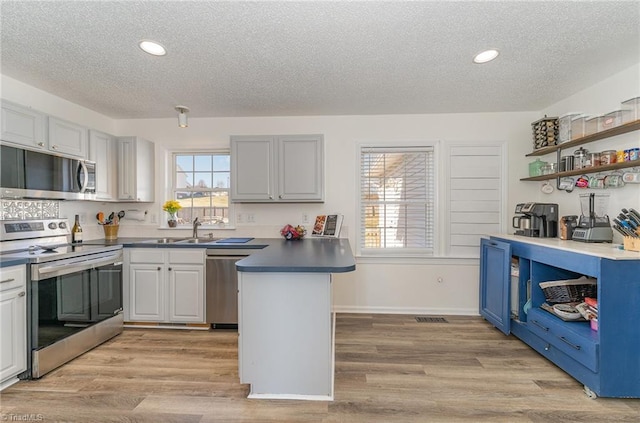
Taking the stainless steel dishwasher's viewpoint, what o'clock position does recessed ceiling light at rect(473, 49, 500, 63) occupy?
The recessed ceiling light is roughly at 10 o'clock from the stainless steel dishwasher.

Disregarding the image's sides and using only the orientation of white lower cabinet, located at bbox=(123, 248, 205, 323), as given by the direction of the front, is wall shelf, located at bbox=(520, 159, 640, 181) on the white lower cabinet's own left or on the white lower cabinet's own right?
on the white lower cabinet's own left

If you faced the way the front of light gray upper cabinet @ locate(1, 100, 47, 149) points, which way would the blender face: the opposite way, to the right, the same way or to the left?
the opposite way

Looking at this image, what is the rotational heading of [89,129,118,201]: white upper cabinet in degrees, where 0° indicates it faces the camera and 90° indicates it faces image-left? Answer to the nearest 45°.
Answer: approximately 315°

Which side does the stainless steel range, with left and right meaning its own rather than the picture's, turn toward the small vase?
left

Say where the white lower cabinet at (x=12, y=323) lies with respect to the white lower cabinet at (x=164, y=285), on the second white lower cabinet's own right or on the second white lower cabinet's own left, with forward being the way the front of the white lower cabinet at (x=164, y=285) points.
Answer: on the second white lower cabinet's own right

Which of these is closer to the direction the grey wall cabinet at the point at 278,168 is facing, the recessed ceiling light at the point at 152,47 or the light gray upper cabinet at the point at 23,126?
the recessed ceiling light

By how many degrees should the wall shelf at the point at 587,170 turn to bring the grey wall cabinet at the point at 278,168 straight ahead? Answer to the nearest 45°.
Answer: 0° — it already faces it
